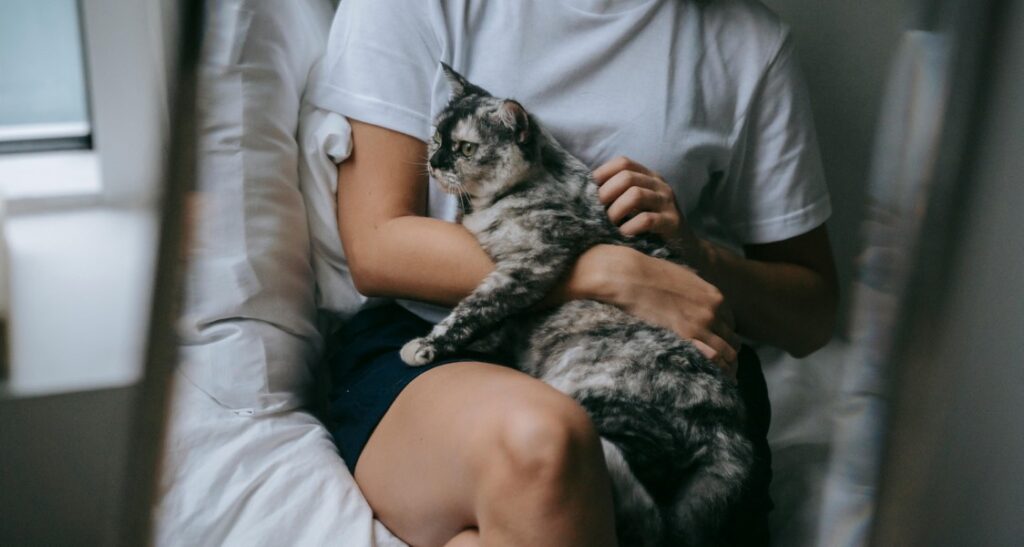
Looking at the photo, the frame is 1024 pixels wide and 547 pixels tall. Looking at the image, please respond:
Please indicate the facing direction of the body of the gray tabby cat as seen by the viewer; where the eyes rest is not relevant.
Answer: to the viewer's left

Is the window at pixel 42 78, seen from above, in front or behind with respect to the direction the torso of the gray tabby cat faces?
in front
